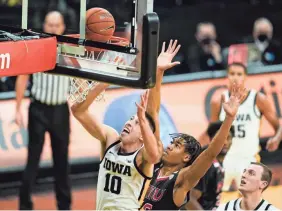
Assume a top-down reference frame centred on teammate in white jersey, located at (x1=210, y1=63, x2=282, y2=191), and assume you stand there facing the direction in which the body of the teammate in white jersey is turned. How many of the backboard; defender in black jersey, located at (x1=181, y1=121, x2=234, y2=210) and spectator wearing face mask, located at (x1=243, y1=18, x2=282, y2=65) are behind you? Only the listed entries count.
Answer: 1

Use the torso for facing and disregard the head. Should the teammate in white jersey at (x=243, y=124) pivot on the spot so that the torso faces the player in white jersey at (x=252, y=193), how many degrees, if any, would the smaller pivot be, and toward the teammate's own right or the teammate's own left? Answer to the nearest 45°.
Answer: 0° — they already face them

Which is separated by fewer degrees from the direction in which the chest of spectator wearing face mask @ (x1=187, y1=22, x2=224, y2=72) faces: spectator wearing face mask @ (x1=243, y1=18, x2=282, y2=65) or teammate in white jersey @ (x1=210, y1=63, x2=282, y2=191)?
the teammate in white jersey
